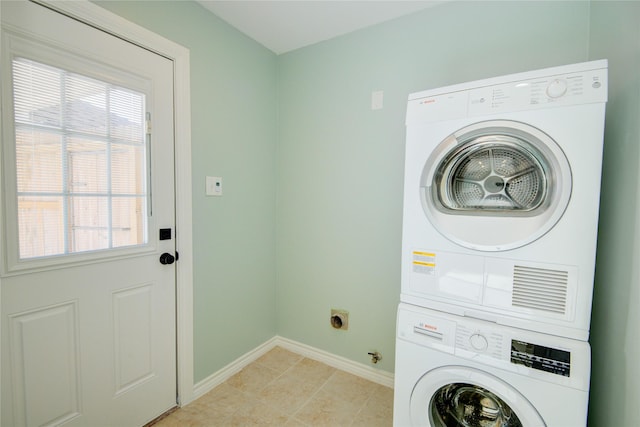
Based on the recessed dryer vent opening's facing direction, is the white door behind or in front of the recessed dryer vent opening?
in front

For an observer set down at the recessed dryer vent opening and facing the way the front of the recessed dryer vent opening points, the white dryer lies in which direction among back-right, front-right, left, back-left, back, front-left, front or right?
left

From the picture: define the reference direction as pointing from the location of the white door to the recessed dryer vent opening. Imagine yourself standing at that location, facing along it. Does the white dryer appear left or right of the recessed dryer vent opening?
right

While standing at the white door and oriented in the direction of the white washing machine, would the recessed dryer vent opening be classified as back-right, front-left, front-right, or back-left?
front-left

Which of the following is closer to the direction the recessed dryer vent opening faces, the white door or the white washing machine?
the white door

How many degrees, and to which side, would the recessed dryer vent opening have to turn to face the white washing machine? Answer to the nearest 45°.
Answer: approximately 90° to its left

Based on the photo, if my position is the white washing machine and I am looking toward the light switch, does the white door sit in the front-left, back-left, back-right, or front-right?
front-left

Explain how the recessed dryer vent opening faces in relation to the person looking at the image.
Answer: facing the viewer and to the left of the viewer
